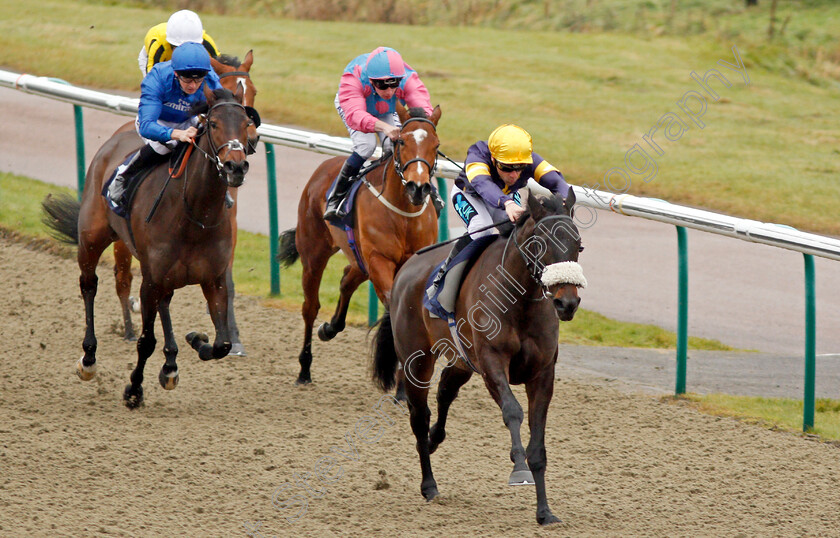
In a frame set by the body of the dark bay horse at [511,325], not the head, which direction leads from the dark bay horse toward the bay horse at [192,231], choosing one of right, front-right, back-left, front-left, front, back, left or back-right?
back

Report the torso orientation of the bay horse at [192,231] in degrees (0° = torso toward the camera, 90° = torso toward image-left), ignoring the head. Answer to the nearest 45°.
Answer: approximately 315°

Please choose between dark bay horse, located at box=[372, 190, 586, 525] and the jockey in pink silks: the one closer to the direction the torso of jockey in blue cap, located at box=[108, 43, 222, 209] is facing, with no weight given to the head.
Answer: the dark bay horse

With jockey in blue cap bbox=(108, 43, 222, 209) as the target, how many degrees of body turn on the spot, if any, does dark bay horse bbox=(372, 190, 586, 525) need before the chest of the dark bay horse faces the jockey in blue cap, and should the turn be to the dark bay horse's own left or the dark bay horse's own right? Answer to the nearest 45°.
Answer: approximately 180°

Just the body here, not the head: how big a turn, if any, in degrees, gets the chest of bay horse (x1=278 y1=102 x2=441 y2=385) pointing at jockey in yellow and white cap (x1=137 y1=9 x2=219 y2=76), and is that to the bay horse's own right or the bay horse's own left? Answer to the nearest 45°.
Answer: approximately 180°

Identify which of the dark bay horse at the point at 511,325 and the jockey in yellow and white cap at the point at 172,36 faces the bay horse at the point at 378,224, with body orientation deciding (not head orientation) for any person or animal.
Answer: the jockey in yellow and white cap

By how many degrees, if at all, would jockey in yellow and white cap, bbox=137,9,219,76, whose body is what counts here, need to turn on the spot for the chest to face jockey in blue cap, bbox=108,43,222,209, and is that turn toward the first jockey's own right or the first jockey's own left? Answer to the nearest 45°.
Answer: approximately 45° to the first jockey's own right

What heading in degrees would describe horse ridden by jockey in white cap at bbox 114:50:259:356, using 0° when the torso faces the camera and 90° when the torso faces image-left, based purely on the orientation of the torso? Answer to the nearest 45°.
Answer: approximately 315°

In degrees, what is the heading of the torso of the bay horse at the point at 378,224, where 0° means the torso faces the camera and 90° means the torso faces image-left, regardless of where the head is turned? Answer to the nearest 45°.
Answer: approximately 315°

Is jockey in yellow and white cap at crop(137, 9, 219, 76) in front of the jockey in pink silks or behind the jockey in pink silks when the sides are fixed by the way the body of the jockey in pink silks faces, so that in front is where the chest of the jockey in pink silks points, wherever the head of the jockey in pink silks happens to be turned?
behind
